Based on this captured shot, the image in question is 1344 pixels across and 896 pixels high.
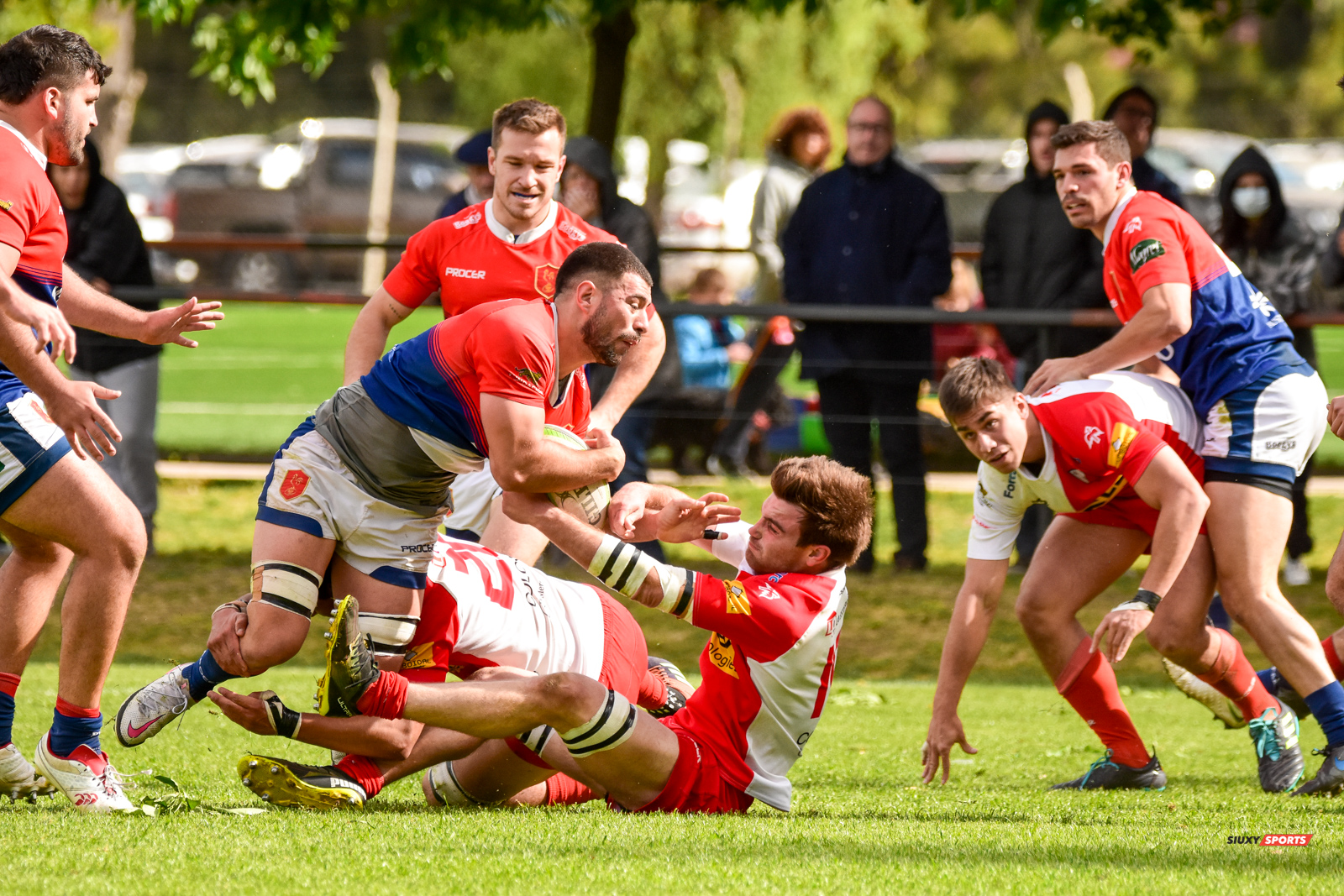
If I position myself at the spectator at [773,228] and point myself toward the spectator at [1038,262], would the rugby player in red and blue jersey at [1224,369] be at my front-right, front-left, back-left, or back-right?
front-right

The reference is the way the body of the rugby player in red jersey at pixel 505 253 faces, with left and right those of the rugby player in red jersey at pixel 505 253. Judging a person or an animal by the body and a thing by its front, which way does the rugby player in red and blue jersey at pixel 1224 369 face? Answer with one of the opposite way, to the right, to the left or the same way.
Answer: to the right

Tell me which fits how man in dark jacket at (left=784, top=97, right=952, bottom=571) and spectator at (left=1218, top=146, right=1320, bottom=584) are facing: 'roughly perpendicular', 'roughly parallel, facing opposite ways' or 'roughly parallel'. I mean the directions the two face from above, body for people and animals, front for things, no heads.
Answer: roughly parallel

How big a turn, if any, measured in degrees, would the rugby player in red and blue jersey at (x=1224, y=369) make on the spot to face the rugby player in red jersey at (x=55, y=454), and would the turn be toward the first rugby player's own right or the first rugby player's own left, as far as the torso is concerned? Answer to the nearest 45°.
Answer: approximately 45° to the first rugby player's own left

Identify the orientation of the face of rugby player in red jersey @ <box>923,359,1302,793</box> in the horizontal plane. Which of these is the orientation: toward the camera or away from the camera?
toward the camera

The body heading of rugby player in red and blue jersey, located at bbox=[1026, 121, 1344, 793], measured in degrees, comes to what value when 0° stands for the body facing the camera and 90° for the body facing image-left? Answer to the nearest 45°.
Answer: approximately 90°

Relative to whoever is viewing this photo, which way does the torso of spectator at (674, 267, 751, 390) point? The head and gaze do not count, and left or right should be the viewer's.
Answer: facing the viewer and to the right of the viewer

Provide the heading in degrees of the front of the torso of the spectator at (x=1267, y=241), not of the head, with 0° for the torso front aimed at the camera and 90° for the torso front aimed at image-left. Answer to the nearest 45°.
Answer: approximately 0°

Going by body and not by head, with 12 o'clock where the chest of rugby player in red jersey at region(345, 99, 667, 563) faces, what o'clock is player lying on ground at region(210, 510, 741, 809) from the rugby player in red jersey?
The player lying on ground is roughly at 12 o'clock from the rugby player in red jersey.

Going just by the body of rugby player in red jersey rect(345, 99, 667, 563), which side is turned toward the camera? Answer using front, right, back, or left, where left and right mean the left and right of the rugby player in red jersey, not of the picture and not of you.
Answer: front

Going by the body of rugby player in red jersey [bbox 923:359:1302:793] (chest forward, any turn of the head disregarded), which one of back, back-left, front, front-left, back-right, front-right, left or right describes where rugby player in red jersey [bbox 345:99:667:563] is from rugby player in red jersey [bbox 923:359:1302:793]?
front-right

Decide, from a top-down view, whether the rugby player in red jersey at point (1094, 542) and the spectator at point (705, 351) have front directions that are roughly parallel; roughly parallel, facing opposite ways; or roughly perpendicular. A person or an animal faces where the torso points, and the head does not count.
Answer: roughly perpendicular

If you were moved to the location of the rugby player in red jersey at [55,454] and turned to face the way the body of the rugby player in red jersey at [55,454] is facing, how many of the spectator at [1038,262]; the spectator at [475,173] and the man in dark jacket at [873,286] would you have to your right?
0

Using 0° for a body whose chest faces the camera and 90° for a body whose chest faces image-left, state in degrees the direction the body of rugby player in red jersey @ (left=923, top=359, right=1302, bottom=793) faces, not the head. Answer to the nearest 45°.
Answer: approximately 45°

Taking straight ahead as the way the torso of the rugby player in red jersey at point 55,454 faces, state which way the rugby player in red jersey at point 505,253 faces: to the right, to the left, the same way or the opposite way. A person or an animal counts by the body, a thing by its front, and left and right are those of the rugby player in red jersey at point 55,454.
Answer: to the right

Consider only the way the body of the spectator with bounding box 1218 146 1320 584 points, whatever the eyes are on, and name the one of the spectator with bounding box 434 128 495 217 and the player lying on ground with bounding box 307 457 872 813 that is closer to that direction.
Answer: the player lying on ground

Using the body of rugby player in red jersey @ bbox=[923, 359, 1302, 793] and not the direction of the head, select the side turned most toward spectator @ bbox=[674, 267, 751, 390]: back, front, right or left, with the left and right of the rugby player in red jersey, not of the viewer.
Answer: right

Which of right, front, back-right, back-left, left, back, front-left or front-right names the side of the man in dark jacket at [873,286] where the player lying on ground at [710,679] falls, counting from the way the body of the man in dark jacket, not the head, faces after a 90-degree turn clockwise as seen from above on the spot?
left

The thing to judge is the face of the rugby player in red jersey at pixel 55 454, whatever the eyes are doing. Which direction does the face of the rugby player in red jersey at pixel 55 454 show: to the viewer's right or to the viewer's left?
to the viewer's right

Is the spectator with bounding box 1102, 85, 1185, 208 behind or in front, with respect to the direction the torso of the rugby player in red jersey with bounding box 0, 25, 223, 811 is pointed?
in front

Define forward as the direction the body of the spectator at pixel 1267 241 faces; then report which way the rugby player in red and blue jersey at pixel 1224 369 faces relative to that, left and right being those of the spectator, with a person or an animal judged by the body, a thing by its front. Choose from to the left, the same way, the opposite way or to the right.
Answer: to the right
